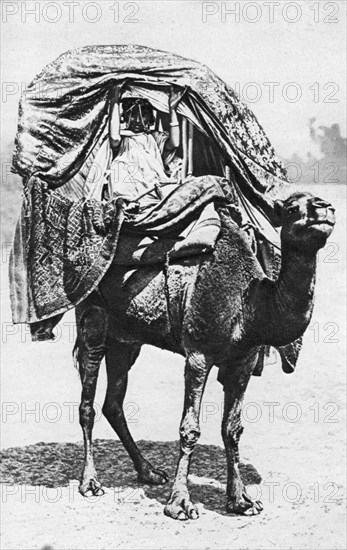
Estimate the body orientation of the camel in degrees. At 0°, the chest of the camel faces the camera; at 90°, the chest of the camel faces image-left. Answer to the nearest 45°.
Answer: approximately 315°

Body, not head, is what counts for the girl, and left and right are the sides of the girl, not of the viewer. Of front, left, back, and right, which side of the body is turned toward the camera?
front
